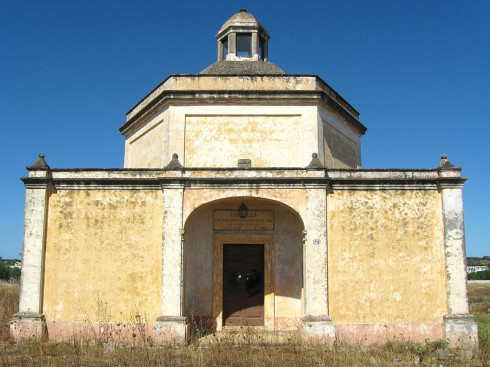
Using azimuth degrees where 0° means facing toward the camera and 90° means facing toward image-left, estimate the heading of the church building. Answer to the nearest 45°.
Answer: approximately 0°
